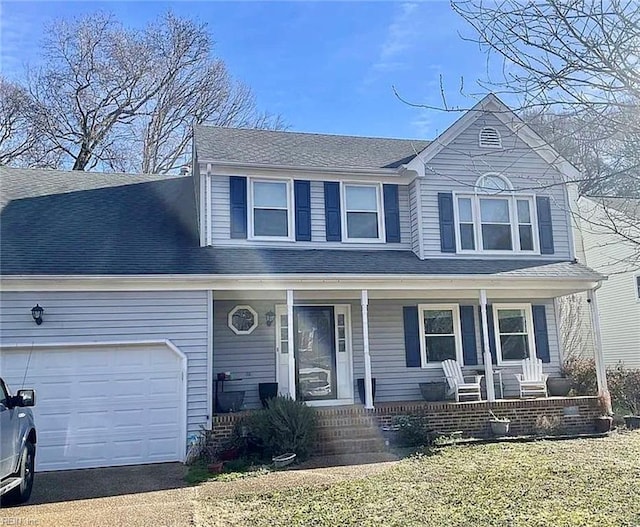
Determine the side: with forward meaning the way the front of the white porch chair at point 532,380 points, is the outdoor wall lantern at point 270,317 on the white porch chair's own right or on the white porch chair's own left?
on the white porch chair's own right

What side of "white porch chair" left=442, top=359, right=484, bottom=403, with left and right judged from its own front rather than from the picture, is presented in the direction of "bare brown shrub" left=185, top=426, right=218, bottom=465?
right

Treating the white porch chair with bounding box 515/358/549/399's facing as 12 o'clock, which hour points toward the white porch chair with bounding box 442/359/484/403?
the white porch chair with bounding box 442/359/484/403 is roughly at 2 o'clock from the white porch chair with bounding box 515/358/549/399.

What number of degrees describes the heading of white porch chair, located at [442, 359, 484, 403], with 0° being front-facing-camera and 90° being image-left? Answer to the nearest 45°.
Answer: approximately 315°

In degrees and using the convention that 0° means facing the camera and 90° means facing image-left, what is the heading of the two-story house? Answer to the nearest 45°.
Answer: approximately 0°

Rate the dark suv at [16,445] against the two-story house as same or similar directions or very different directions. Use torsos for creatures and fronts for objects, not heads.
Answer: very different directions

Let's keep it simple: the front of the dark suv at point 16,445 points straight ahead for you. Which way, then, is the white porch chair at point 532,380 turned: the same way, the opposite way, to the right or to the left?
the opposite way

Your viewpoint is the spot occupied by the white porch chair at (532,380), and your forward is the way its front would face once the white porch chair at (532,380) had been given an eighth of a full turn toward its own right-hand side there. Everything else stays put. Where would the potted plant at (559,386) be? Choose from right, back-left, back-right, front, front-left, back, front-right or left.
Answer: back

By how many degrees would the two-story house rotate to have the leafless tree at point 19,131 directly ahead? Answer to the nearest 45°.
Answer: approximately 135° to its right

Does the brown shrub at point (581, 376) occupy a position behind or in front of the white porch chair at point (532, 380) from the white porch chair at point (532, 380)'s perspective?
behind

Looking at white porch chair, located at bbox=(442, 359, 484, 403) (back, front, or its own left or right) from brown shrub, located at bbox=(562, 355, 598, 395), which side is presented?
left

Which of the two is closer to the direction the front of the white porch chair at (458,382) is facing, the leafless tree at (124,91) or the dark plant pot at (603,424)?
the dark plant pot
